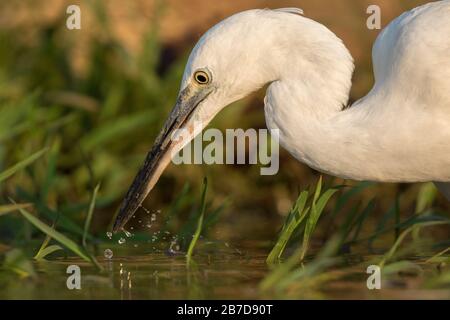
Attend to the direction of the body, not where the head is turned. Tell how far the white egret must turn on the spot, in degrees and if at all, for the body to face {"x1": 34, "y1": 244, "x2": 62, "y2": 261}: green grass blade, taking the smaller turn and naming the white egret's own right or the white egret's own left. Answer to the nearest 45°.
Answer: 0° — it already faces it

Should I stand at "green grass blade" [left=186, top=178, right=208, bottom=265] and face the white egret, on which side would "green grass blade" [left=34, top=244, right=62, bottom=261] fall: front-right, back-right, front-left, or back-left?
back-left

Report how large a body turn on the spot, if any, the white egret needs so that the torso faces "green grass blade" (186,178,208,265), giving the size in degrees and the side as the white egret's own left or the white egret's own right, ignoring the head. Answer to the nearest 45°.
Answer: approximately 45° to the white egret's own right

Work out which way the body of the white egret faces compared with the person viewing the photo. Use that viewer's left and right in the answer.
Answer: facing to the left of the viewer
